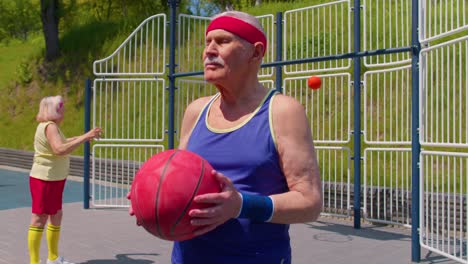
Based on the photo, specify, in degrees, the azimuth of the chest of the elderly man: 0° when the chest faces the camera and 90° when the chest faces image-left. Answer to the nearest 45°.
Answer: approximately 45°

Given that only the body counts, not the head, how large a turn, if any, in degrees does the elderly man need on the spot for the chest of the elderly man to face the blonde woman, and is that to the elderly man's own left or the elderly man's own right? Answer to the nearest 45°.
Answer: approximately 90° to the elderly man's own right

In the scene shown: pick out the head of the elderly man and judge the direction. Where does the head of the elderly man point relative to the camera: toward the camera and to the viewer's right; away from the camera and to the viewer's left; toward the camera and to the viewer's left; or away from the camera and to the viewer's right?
toward the camera and to the viewer's left

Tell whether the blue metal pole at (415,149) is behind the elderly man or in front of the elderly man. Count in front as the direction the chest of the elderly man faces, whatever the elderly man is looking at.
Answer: behind
